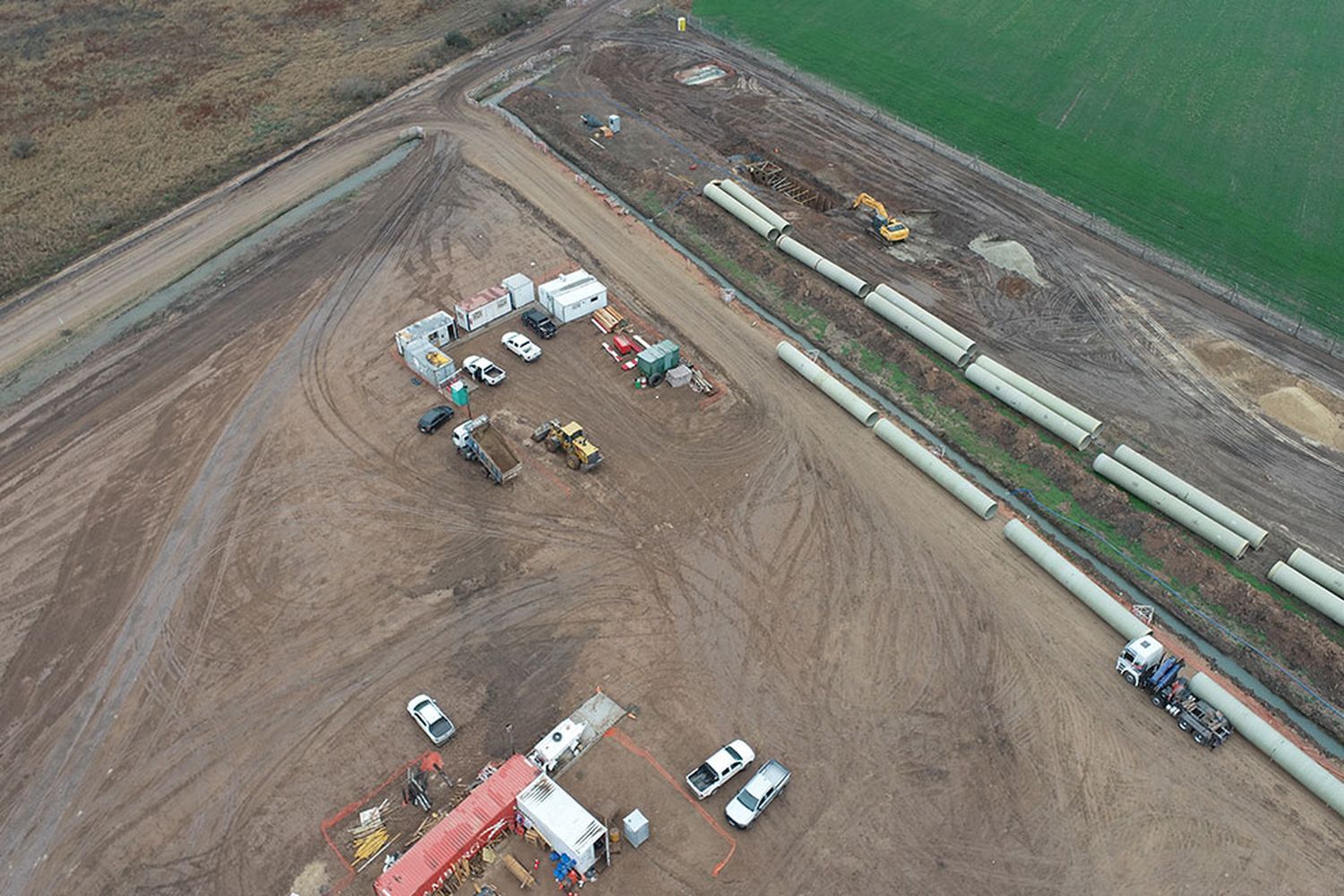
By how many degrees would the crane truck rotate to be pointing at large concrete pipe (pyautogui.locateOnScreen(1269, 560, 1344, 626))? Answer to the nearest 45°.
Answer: approximately 90° to its right

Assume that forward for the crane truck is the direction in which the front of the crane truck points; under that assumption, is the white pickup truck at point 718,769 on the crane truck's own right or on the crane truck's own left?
on the crane truck's own left

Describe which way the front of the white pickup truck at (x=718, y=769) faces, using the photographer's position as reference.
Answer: facing away from the viewer and to the right of the viewer

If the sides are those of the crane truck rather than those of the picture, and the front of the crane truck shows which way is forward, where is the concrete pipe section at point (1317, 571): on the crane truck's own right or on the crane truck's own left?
on the crane truck's own right

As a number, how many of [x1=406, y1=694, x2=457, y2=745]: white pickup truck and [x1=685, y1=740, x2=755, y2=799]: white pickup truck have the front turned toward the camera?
0

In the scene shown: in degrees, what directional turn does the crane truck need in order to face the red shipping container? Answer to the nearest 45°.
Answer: approximately 90° to its left

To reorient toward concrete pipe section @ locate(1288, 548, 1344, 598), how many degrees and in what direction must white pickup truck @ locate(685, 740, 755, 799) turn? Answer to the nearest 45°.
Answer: approximately 45° to its right

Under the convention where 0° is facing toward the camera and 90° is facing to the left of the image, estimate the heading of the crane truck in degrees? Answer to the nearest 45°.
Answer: approximately 135°

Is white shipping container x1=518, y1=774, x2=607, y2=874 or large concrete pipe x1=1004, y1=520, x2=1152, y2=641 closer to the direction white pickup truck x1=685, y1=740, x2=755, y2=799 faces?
the large concrete pipe
